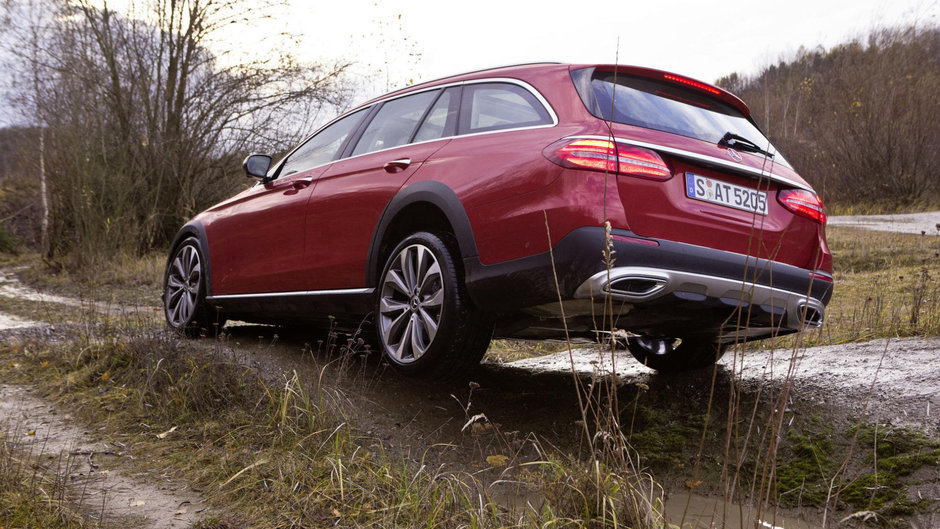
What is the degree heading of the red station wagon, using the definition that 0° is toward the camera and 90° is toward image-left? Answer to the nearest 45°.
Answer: approximately 135°

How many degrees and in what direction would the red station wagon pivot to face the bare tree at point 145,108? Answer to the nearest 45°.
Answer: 0° — it already faces it
